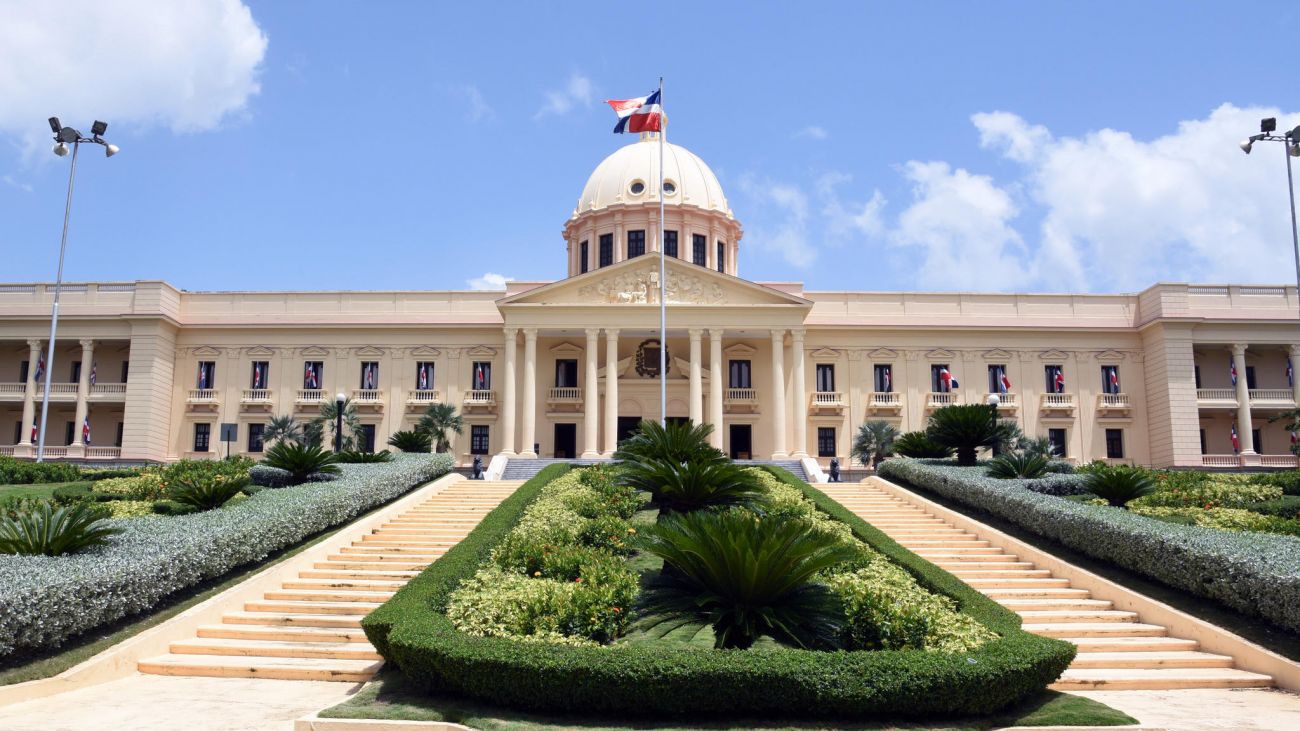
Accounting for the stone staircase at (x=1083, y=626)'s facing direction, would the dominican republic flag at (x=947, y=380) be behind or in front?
behind

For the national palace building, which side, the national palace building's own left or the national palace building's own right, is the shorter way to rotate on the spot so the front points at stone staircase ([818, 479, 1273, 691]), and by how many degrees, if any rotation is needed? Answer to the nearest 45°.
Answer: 0° — it already faces it

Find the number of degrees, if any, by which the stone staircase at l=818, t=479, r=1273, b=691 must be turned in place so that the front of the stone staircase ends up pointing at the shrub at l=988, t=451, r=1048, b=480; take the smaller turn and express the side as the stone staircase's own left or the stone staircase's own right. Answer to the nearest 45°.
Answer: approximately 180°

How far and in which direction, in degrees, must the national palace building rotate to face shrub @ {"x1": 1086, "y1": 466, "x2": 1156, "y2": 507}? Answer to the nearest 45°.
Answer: approximately 45° to its left

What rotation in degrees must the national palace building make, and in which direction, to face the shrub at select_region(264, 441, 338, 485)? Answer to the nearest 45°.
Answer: approximately 45° to its right

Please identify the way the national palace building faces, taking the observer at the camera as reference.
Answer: facing the viewer

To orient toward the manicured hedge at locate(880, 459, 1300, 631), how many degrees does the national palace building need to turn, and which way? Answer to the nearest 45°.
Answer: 0° — it already faces it

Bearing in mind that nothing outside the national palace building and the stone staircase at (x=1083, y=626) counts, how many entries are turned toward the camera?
2

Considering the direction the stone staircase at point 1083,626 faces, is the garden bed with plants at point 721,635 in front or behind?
in front

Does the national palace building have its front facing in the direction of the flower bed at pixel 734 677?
yes
